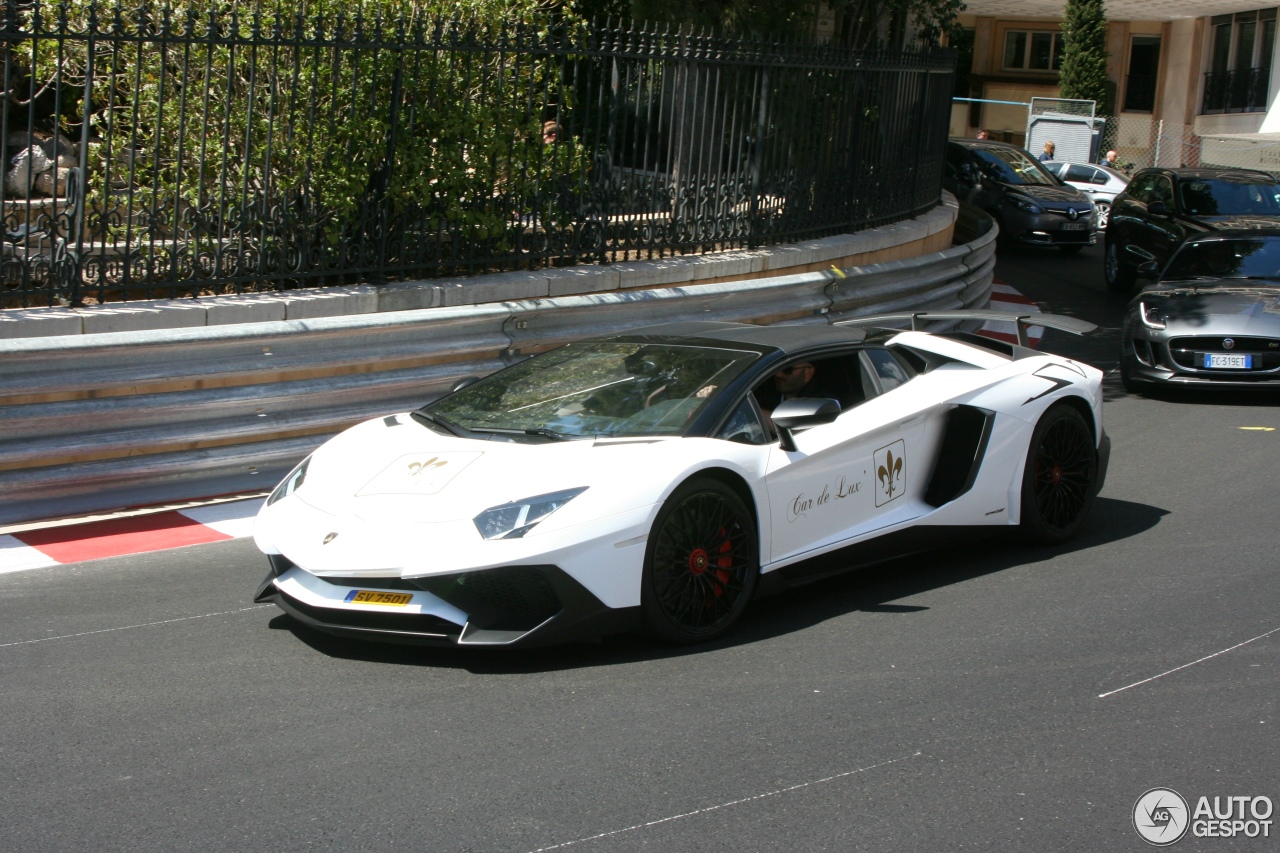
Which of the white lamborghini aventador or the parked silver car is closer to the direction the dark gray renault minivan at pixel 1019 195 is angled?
the white lamborghini aventador

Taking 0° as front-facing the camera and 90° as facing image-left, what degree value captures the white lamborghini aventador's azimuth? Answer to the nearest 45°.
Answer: approximately 45°

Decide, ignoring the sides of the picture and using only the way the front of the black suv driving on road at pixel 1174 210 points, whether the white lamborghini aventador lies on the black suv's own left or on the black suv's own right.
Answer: on the black suv's own right

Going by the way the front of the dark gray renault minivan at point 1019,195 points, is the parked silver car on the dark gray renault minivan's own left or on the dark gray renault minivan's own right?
on the dark gray renault minivan's own left

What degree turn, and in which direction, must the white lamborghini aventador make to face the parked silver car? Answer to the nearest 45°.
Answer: approximately 135° to its right

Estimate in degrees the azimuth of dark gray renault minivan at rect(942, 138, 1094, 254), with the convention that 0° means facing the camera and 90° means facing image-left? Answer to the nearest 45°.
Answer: approximately 315°

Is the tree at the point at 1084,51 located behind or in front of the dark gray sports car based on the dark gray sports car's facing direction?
behind

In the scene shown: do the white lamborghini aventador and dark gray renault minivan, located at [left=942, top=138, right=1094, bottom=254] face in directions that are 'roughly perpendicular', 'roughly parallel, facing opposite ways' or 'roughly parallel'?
roughly perpendicular

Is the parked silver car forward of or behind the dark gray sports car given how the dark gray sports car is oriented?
behind

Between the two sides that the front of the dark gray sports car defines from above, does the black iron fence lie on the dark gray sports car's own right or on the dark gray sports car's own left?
on the dark gray sports car's own right

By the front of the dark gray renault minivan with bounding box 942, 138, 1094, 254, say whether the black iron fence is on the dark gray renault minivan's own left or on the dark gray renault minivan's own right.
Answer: on the dark gray renault minivan's own right
